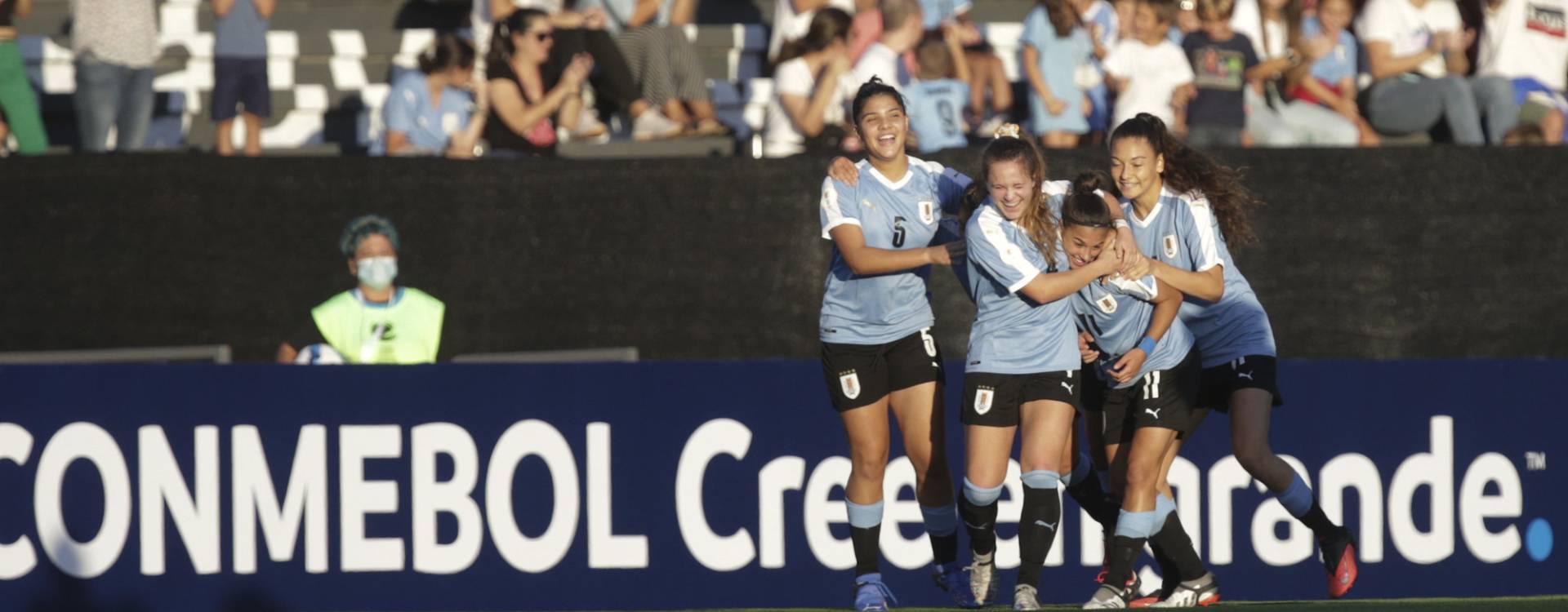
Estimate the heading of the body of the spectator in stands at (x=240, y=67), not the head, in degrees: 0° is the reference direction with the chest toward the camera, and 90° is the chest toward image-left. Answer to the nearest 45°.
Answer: approximately 0°

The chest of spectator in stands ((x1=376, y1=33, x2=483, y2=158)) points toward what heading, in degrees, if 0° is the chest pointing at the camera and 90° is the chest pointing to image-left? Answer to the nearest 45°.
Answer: approximately 315°

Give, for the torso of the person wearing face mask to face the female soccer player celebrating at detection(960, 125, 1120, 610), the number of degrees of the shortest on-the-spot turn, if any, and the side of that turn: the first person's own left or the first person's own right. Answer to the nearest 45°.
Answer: approximately 45° to the first person's own left

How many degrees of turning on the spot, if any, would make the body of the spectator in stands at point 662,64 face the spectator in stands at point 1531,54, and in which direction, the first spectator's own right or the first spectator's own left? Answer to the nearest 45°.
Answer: approximately 45° to the first spectator's own left
